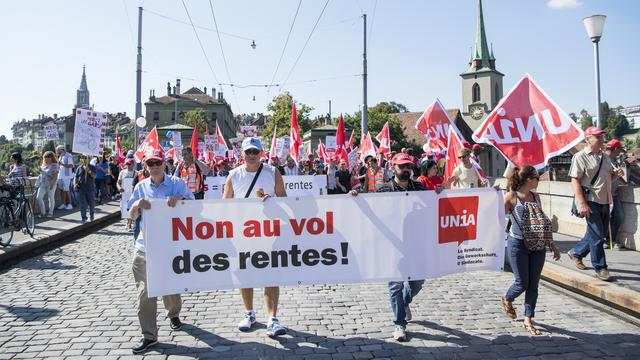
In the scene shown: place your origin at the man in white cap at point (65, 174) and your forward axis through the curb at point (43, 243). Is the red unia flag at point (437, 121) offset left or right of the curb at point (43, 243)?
left

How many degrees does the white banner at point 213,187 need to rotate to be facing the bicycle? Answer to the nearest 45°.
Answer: approximately 45° to its right

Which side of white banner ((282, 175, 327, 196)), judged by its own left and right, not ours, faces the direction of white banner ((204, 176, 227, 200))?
right

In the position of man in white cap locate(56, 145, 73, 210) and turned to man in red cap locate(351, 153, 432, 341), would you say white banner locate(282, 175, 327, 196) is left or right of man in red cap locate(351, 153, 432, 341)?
left
